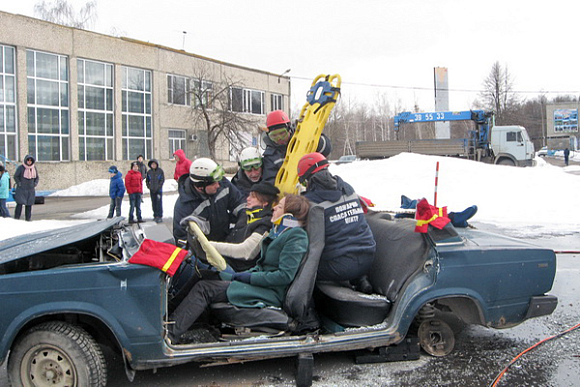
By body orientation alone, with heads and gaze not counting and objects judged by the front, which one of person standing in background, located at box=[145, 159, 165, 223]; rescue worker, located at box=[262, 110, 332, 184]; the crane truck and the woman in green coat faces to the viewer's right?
the crane truck

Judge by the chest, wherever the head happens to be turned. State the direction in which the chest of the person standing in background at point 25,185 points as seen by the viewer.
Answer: toward the camera

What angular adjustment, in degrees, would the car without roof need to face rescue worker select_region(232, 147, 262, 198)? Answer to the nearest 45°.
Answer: approximately 90° to its right

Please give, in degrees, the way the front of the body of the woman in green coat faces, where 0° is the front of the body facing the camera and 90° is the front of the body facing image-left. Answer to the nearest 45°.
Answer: approximately 90°

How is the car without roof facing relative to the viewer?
to the viewer's left

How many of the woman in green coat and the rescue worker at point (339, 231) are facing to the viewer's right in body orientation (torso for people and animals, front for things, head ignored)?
0

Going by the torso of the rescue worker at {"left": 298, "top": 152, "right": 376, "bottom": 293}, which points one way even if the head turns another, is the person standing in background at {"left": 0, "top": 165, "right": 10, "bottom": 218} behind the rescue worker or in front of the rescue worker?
in front

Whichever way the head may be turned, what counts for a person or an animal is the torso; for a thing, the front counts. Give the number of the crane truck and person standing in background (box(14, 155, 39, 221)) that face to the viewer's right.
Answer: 1

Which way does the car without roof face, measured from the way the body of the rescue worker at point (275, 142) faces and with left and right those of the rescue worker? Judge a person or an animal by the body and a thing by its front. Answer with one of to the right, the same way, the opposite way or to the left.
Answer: to the right

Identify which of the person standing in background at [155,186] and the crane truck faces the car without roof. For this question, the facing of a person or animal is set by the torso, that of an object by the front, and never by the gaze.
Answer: the person standing in background

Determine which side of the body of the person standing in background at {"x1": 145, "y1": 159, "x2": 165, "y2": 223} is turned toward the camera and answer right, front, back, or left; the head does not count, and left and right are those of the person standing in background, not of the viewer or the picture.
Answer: front

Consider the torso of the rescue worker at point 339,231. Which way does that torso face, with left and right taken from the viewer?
facing away from the viewer and to the left of the viewer
